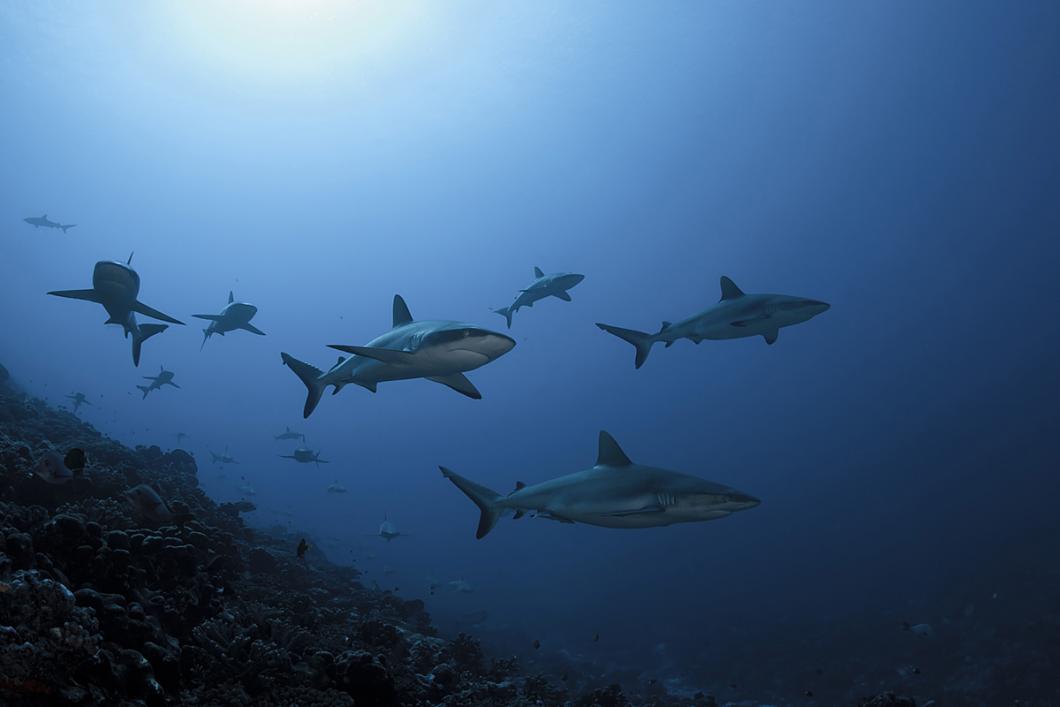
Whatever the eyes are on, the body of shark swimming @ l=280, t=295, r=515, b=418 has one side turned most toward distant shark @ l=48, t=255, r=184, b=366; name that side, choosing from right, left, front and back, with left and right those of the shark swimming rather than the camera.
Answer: back

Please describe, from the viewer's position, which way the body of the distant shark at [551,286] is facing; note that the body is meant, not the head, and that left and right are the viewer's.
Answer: facing to the right of the viewer

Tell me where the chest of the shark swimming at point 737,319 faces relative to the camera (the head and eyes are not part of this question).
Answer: to the viewer's right

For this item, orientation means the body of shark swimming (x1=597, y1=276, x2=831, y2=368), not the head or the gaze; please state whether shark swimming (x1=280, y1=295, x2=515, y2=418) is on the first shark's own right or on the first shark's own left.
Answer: on the first shark's own right

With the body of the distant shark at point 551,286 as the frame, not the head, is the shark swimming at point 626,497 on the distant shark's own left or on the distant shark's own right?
on the distant shark's own right

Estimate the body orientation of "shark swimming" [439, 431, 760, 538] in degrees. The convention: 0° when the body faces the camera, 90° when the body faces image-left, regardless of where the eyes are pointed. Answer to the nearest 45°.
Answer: approximately 270°

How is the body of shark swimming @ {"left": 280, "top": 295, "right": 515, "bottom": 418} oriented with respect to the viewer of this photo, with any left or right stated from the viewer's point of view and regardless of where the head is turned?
facing the viewer and to the right of the viewer

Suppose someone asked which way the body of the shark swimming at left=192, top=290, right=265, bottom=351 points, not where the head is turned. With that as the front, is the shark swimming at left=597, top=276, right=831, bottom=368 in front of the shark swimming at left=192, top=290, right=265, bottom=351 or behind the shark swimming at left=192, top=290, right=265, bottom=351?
in front

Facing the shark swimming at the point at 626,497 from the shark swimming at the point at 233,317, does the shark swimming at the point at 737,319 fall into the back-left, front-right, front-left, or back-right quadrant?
front-left

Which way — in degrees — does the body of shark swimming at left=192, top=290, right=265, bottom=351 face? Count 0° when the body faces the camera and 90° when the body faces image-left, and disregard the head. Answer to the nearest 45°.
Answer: approximately 315°
